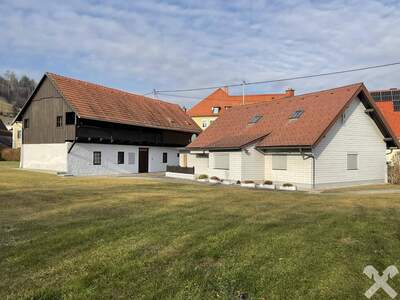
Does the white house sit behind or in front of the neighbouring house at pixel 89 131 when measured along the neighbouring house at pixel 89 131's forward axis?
in front

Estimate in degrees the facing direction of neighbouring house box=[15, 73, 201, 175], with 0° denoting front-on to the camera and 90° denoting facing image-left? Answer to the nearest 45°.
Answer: approximately 315°

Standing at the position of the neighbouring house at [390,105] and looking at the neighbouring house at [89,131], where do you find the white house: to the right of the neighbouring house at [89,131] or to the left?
left

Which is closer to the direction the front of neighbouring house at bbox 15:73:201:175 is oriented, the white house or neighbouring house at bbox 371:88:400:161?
the white house

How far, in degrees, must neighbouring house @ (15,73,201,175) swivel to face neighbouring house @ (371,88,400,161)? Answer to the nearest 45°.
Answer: approximately 45° to its left
